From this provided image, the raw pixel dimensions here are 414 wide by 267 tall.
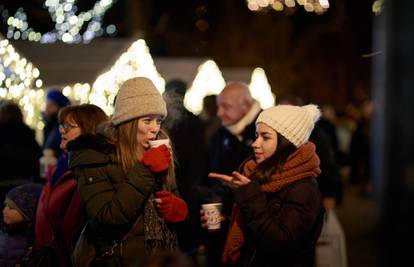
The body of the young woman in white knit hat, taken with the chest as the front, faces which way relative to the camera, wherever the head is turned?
to the viewer's left

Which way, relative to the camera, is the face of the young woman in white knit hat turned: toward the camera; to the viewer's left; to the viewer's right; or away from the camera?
to the viewer's left

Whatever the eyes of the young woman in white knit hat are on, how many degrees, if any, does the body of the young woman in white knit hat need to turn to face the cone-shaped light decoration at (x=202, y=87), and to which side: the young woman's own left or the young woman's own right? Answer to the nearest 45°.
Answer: approximately 90° to the young woman's own right
